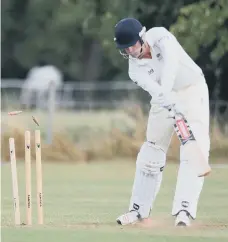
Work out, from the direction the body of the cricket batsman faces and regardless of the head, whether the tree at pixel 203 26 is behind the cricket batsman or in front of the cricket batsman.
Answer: behind
